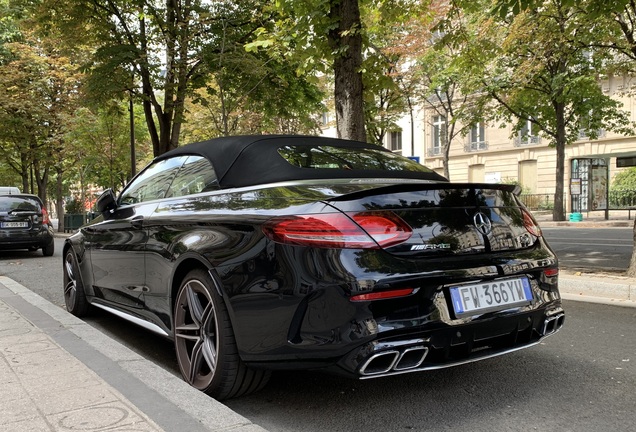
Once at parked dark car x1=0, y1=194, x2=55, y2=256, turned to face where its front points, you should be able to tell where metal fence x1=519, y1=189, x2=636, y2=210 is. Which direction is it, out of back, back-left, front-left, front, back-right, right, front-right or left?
right

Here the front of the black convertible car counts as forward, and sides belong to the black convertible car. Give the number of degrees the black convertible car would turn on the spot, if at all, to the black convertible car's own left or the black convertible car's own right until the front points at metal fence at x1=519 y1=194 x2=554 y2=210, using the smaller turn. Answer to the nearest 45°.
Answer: approximately 90° to the black convertible car's own right

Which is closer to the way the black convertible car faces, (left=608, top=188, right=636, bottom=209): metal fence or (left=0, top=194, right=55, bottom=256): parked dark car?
the parked dark car

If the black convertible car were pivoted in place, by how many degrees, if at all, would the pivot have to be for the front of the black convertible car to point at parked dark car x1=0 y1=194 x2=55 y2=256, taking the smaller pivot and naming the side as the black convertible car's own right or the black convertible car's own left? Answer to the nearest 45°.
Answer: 0° — it already faces it

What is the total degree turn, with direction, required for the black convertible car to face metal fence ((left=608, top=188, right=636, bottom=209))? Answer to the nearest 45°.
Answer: approximately 90° to its right

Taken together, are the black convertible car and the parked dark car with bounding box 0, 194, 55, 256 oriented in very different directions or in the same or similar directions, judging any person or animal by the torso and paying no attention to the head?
same or similar directions

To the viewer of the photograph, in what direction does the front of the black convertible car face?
facing away from the viewer and to the left of the viewer

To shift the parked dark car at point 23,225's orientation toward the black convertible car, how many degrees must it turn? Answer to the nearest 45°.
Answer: approximately 180°

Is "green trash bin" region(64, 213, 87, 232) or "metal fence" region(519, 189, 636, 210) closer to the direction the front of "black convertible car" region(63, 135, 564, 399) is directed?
the green trash bin

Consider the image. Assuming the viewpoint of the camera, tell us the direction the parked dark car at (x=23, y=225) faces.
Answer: facing away from the viewer

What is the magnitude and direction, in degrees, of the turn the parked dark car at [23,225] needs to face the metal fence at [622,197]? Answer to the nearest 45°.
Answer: approximately 90° to its right

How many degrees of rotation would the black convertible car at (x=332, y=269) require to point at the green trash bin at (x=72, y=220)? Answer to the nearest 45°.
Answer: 0° — it already faces it

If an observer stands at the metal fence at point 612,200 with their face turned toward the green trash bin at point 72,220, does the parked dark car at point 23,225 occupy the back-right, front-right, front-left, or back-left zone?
front-left
